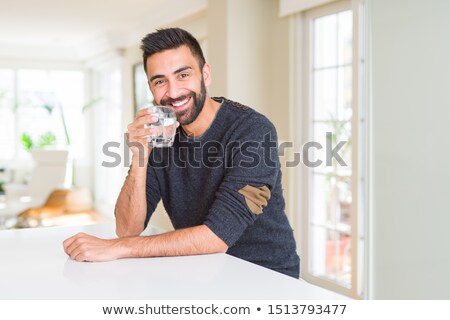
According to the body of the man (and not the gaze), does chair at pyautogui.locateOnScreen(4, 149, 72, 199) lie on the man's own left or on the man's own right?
on the man's own right

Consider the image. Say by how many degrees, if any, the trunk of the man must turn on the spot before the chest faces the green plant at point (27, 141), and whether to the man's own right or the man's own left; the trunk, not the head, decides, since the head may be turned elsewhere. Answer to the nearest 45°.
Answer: approximately 135° to the man's own right

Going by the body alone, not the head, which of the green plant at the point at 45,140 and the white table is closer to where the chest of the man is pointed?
the white table

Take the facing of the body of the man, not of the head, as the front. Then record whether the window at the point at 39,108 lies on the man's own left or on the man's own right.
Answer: on the man's own right

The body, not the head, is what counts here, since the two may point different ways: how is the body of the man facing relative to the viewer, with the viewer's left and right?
facing the viewer and to the left of the viewer

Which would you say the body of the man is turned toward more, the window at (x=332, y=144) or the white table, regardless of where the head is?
the white table
